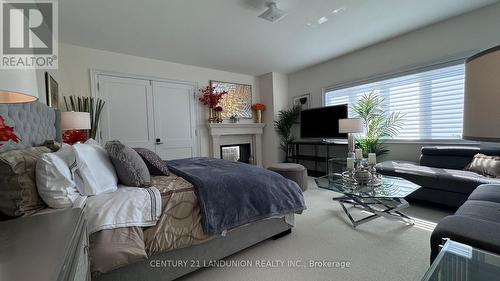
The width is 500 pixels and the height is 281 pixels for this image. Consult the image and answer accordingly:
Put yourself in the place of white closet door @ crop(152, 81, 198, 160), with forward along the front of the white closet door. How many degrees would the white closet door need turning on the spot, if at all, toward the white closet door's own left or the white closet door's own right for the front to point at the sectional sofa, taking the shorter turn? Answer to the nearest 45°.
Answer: approximately 45° to the white closet door's own left

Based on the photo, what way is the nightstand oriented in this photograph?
to the viewer's right

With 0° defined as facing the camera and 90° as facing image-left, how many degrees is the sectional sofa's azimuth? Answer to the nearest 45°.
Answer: approximately 45°

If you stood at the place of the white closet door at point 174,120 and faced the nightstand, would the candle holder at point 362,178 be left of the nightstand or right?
left

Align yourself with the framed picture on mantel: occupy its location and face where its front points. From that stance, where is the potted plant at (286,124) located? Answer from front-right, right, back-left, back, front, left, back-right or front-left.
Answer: front-left

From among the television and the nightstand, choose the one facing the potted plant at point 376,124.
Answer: the nightstand

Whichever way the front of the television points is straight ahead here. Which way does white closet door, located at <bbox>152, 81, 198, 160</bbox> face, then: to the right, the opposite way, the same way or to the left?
to the left

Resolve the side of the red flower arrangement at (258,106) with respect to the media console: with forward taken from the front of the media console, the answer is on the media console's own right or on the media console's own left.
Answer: on the media console's own right

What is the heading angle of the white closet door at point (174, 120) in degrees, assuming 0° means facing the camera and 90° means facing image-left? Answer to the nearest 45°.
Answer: approximately 0°
